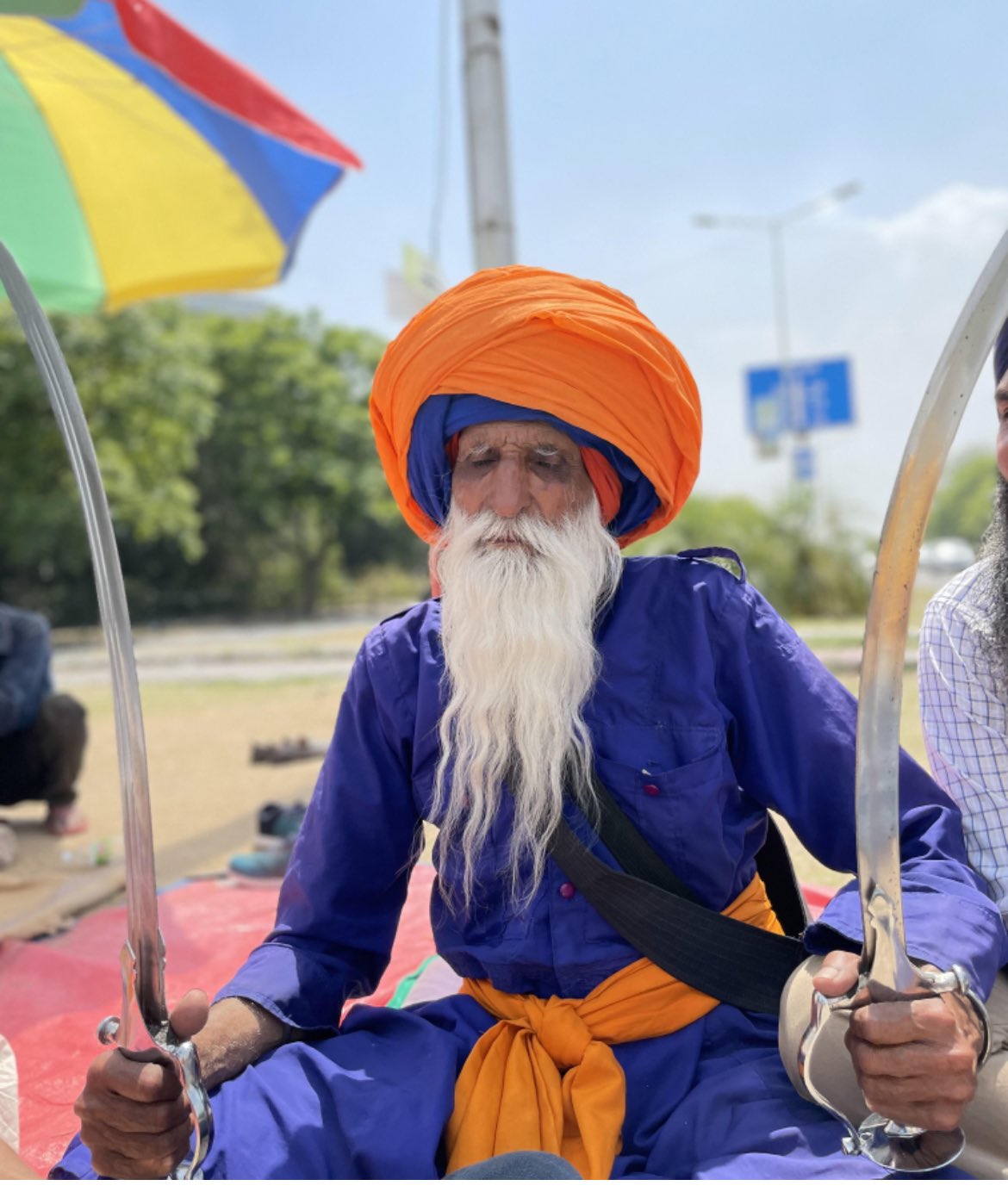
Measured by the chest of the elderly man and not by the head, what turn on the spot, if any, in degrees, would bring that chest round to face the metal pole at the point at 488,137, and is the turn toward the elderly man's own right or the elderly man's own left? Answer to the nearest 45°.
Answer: approximately 180°

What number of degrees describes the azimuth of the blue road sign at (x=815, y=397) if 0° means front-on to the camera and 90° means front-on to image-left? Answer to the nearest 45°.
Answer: approximately 0°

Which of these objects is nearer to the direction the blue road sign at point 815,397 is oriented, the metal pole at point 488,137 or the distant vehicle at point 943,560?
the metal pole

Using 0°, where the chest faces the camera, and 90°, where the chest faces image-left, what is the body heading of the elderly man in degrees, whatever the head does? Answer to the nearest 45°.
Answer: approximately 0°

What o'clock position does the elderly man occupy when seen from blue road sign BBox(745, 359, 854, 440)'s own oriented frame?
The elderly man is roughly at 12 o'clock from the blue road sign.

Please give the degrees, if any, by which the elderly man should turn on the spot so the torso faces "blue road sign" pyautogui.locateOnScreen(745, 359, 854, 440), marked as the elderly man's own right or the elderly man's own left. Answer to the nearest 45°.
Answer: approximately 180°

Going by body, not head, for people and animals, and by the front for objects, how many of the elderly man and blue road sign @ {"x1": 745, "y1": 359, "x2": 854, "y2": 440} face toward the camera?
2

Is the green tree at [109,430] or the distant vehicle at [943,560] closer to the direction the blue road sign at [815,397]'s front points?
the green tree

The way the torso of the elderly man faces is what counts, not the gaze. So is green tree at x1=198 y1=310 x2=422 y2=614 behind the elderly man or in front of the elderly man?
behind

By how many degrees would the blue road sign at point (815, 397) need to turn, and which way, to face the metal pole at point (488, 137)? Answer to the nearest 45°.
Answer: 0° — it already faces it

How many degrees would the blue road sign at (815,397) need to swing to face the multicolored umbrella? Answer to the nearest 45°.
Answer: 0° — it already faces it

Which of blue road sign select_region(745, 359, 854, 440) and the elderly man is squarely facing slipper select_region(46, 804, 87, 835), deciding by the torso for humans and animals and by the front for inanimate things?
the blue road sign

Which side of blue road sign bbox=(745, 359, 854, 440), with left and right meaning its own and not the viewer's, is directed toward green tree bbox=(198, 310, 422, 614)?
right
